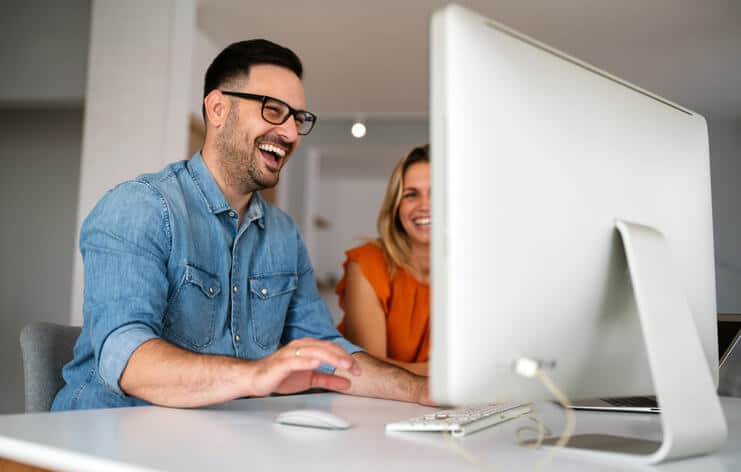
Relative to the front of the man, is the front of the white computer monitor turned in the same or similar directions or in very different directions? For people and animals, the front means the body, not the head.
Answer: very different directions

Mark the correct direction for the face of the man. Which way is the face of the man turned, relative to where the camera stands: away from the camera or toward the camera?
toward the camera

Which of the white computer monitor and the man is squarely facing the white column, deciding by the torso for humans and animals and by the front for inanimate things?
the white computer monitor

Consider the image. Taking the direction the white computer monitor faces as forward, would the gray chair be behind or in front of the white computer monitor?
in front

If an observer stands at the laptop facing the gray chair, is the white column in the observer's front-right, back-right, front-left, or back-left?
front-right

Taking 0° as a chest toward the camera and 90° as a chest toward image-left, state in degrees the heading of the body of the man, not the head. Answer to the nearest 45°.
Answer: approximately 315°

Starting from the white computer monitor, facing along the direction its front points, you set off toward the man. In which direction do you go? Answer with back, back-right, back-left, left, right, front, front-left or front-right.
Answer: front

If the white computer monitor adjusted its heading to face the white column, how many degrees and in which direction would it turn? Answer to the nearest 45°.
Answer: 0° — it already faces it

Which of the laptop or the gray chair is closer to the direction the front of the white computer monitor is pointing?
the gray chair

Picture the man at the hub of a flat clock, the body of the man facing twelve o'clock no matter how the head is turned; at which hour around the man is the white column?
The white column is roughly at 7 o'clock from the man.

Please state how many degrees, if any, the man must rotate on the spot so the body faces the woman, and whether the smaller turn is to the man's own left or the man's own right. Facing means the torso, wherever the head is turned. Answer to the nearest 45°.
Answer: approximately 90° to the man's own left

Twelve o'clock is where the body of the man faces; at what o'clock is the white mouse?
The white mouse is roughly at 1 o'clock from the man.

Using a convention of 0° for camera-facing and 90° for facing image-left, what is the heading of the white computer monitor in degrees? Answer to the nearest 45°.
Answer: approximately 135°

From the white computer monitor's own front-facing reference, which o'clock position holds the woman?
The woman is roughly at 1 o'clock from the white computer monitor.

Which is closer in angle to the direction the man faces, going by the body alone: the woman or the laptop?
the laptop
